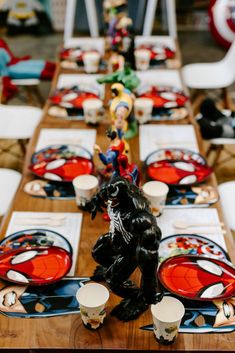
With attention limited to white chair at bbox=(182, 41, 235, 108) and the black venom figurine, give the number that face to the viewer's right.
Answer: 0

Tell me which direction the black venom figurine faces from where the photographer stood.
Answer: facing the viewer and to the left of the viewer

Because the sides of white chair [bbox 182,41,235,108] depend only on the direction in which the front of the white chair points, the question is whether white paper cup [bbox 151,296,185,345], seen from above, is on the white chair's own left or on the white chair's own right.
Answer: on the white chair's own left

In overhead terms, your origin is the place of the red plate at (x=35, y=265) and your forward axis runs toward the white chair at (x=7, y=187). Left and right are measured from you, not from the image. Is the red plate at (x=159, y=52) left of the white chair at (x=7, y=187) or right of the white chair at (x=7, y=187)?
right

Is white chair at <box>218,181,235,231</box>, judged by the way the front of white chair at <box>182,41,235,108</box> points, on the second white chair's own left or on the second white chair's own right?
on the second white chair's own left

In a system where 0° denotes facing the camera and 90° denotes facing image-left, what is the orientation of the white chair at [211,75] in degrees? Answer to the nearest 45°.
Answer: approximately 90°

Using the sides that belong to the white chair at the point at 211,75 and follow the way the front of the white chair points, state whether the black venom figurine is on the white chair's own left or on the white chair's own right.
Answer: on the white chair's own left

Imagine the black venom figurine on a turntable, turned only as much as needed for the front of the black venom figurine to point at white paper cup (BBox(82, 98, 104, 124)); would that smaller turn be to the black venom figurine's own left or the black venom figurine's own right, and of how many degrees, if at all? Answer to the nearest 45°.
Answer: approximately 135° to the black venom figurine's own right

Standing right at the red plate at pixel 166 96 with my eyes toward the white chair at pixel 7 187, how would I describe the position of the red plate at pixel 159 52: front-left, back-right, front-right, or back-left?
back-right

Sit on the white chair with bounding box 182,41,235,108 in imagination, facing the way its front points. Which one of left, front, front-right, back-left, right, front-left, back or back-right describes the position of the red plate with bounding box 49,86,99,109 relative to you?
front-left

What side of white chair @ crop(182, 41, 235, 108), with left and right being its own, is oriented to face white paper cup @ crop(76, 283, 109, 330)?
left
